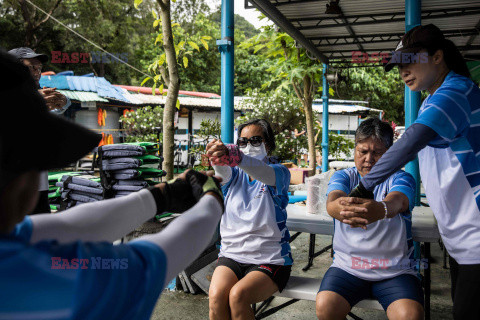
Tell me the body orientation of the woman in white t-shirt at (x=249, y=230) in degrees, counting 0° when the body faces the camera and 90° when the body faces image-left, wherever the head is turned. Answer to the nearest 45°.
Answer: approximately 45°

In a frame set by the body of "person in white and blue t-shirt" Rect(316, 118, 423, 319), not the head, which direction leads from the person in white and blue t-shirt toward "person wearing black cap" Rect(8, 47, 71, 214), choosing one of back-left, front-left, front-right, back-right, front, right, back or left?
right

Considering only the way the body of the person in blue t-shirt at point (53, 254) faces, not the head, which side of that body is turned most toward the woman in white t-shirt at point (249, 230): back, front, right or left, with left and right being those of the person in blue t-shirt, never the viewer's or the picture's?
front

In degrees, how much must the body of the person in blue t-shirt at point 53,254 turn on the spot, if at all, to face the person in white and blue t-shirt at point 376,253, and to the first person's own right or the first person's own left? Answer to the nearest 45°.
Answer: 0° — they already face them

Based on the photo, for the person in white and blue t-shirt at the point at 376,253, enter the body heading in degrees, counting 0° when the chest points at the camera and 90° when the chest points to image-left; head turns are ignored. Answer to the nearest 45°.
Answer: approximately 0°

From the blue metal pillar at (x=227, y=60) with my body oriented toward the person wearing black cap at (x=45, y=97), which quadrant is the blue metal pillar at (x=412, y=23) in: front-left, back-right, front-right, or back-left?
back-left

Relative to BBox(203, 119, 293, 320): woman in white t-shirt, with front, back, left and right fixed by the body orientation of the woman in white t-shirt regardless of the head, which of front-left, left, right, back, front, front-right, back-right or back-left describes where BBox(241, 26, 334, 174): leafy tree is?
back-right

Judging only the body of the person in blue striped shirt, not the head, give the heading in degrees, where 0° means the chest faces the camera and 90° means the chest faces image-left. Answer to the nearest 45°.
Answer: approximately 45°

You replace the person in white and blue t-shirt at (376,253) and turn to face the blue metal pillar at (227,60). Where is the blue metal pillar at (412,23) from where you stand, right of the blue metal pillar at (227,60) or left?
right

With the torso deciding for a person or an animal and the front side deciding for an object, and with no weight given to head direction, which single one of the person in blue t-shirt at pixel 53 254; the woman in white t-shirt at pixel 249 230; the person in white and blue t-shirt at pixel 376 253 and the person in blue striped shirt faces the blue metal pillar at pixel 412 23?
the person in blue t-shirt at pixel 53 254
